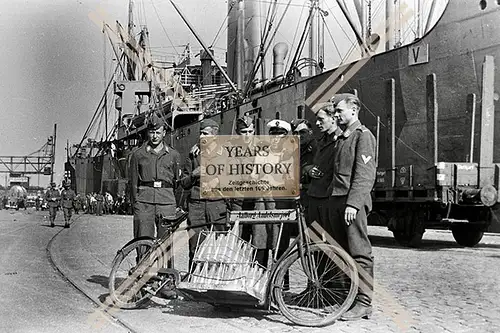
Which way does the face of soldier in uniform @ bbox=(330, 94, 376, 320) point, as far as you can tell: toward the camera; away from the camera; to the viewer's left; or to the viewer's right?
to the viewer's left

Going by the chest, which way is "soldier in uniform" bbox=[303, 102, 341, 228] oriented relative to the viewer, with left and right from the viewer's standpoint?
facing the viewer and to the left of the viewer

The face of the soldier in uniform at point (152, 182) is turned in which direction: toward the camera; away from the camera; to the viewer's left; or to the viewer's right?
toward the camera

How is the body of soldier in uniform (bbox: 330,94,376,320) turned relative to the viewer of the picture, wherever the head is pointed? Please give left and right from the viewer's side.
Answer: facing to the left of the viewer

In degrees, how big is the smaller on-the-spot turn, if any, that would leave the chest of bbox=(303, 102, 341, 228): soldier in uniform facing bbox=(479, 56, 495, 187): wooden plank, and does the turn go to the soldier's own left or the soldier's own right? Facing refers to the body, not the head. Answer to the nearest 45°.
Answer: approximately 180°

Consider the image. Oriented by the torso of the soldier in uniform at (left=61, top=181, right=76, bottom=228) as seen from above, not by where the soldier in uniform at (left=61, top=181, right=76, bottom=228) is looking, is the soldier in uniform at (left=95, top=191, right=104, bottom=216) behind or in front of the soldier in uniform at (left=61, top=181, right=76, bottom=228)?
behind

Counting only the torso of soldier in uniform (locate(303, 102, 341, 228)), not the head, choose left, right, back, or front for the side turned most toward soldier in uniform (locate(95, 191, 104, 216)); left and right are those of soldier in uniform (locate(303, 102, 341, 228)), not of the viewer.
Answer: right

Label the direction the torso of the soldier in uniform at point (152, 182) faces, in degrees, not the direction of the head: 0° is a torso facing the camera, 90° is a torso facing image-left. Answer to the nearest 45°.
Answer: approximately 0°

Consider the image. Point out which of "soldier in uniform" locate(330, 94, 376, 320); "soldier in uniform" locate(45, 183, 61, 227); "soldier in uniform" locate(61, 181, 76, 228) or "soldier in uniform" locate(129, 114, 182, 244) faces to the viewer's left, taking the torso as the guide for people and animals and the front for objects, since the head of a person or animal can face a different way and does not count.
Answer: "soldier in uniform" locate(330, 94, 376, 320)

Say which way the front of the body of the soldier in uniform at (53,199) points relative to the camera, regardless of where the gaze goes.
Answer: toward the camera

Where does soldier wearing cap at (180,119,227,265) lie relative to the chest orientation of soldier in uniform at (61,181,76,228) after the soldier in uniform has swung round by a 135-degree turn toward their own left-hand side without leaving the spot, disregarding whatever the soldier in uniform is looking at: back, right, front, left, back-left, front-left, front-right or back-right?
back-right

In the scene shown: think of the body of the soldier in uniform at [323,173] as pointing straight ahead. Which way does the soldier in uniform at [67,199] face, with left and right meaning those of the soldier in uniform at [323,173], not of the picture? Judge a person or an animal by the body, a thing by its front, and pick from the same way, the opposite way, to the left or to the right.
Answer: to the left

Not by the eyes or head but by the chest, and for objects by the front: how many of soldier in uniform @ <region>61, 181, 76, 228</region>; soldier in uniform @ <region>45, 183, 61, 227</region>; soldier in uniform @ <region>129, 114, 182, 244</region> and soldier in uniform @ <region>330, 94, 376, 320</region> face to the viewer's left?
1

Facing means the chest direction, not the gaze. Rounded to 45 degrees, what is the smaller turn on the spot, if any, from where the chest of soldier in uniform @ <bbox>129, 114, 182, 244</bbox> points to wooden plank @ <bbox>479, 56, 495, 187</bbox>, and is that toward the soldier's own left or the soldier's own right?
approximately 135° to the soldier's own left

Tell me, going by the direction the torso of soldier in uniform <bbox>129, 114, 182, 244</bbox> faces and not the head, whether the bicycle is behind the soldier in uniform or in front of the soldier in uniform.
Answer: in front

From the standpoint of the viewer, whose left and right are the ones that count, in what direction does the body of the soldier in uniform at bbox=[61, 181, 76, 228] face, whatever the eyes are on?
facing the viewer
